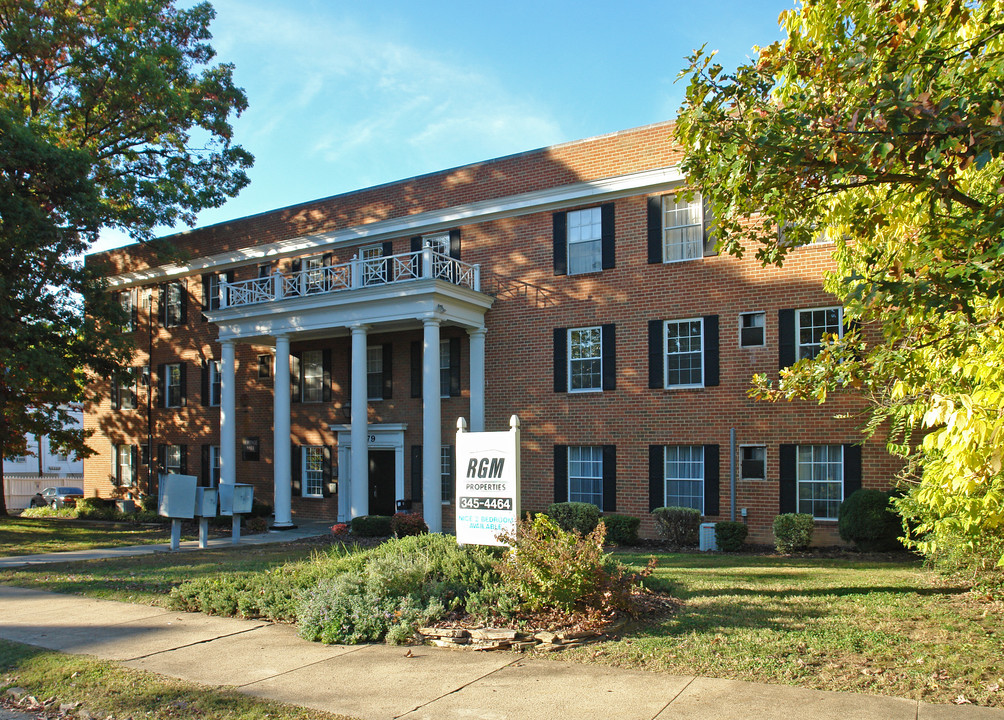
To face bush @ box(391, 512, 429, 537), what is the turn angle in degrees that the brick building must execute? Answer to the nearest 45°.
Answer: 0° — it already faces it

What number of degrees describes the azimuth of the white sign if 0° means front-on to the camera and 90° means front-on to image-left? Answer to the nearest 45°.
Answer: approximately 0°

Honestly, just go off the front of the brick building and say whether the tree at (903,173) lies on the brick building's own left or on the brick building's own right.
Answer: on the brick building's own left

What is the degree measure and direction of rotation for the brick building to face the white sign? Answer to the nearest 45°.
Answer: approximately 45° to its left

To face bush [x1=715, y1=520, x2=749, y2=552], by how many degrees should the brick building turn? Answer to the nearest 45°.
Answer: approximately 90° to its left

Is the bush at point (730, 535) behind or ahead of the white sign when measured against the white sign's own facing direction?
behind
